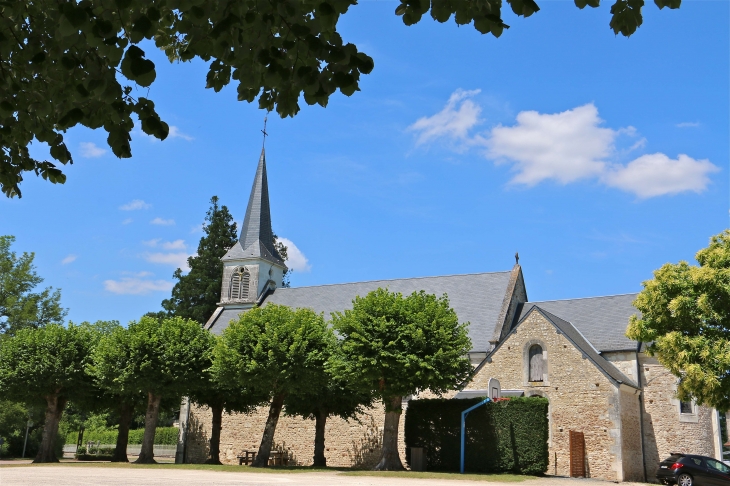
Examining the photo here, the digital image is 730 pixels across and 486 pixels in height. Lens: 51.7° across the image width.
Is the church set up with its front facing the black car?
no

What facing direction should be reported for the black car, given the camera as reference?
facing away from the viewer and to the right of the viewer

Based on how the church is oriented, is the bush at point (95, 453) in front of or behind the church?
in front

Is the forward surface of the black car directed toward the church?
no

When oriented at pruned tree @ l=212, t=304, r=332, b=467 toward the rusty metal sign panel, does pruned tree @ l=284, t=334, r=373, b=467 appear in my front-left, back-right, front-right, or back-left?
front-left

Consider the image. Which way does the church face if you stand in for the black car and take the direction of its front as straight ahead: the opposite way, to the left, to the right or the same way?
to the left

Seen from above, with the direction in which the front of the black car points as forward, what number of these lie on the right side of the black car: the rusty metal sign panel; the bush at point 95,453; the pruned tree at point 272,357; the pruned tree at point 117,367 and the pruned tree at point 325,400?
0
